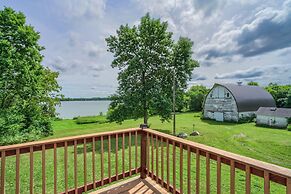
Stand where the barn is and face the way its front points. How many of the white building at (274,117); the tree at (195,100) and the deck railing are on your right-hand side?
1

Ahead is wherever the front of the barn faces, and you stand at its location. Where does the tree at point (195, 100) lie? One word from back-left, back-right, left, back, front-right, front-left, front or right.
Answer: right

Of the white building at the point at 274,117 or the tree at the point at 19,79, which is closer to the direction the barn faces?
the tree

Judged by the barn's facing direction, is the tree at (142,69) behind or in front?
in front

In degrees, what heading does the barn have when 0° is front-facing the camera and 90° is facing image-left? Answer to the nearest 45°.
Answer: approximately 45°

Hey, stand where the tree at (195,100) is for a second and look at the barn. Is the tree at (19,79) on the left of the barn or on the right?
right

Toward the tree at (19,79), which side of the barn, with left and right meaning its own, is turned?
front

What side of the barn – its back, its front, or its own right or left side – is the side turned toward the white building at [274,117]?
left

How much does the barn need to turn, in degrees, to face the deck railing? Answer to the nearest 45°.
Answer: approximately 45° to its left
